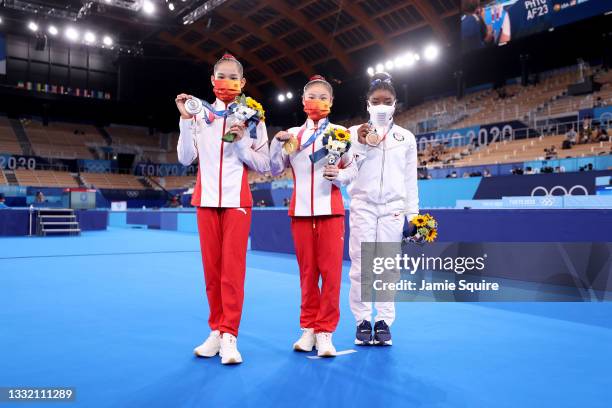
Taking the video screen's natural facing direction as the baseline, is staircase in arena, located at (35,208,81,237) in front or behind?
in front

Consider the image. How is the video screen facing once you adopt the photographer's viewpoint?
facing the viewer and to the left of the viewer

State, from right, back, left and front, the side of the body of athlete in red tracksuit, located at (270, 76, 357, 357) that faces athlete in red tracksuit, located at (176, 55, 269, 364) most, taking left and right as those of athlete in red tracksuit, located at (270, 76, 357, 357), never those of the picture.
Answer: right

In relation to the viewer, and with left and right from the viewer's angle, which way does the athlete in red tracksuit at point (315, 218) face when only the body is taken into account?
facing the viewer

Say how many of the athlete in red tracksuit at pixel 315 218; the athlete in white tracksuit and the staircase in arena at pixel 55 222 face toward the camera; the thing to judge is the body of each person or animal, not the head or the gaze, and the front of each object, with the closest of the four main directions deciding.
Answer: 3

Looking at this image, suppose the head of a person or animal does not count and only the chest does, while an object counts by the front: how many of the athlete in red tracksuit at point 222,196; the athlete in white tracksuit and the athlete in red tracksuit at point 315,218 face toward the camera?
3

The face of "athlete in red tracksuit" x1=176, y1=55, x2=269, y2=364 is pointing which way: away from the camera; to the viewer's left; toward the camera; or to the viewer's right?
toward the camera

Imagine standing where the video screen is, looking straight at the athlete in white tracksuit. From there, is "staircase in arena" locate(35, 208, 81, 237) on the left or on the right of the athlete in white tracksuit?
right

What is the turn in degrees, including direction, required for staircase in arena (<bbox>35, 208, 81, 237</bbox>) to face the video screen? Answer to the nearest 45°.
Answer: approximately 90° to its left

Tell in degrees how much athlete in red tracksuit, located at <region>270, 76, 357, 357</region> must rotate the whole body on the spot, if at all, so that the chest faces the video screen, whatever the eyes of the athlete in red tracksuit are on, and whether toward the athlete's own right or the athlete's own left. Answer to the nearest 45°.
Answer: approximately 135° to the athlete's own left

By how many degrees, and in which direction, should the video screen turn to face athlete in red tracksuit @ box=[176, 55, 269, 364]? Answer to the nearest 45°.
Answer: approximately 45° to its left

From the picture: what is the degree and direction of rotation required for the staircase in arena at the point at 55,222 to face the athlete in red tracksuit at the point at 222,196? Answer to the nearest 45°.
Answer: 0° — it already faces them

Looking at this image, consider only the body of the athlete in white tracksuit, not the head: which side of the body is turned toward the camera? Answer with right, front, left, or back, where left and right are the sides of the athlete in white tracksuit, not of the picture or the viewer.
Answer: front

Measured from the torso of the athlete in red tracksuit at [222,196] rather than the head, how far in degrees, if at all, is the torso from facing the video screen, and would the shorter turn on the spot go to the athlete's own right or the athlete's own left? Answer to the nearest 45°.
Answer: approximately 135° to the athlete's own left

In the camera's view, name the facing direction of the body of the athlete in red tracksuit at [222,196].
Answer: toward the camera

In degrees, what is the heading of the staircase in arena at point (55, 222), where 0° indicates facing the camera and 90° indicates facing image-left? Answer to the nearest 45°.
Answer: approximately 0°
